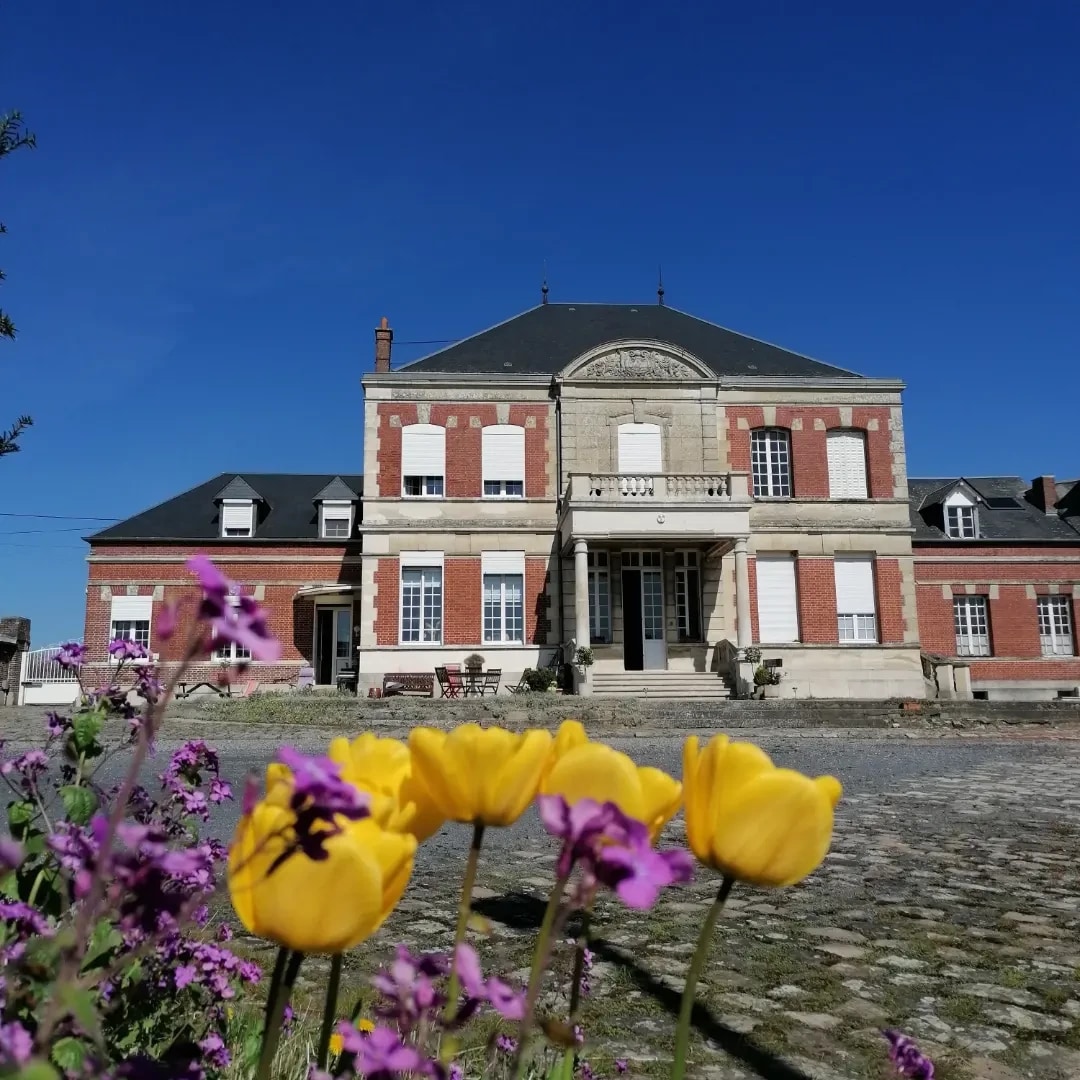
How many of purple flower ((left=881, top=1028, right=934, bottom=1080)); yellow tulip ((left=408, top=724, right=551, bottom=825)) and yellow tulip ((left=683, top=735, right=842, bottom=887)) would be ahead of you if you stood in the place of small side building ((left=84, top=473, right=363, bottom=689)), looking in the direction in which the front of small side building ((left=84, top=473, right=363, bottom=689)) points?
3

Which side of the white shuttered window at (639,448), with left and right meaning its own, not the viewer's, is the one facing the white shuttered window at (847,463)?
left

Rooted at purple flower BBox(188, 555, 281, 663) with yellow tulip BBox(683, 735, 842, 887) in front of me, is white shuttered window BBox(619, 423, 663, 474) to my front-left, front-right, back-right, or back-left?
front-left

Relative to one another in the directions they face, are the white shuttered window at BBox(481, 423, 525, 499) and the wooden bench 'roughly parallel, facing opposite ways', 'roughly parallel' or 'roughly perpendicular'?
roughly parallel

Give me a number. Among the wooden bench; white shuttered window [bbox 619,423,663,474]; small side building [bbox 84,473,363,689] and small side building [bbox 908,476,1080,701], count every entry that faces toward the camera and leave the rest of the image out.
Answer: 4

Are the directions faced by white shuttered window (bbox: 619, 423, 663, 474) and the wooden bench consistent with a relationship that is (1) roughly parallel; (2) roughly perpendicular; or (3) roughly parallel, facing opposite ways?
roughly parallel

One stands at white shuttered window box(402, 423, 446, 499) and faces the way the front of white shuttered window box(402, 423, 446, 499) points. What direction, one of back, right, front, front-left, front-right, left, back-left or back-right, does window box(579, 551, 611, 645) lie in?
left

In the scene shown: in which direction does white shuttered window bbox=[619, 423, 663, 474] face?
toward the camera

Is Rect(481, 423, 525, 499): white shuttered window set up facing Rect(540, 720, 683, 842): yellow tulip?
yes

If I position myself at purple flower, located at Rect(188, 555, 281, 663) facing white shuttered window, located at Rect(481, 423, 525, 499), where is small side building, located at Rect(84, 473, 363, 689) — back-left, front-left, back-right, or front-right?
front-left

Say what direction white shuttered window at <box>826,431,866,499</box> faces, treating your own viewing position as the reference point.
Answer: facing the viewer

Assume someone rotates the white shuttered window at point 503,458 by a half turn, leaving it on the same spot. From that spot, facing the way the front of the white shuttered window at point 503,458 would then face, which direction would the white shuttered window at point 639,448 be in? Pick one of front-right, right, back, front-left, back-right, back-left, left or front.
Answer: right

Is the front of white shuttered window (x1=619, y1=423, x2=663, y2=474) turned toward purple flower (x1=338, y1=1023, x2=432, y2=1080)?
yes

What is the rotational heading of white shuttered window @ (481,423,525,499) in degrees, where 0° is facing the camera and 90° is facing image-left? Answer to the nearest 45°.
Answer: approximately 0°

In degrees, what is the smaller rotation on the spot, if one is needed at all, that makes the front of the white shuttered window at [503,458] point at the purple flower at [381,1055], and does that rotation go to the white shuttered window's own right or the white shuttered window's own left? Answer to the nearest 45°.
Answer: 0° — it already faces it

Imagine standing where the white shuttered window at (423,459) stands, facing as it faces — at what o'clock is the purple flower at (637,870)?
The purple flower is roughly at 12 o'clock from the white shuttered window.

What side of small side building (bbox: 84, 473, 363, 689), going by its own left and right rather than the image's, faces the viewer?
front

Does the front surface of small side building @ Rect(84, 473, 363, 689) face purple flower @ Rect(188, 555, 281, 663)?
yes

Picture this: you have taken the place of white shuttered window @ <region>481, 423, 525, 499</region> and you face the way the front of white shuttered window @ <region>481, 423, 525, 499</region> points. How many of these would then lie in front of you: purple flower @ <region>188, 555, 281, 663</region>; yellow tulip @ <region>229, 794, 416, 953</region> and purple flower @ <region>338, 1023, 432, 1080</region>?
3

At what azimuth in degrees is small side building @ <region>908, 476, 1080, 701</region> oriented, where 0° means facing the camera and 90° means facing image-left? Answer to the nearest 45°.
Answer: approximately 0°

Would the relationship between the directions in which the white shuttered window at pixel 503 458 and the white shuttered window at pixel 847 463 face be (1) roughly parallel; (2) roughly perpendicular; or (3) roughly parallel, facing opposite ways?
roughly parallel

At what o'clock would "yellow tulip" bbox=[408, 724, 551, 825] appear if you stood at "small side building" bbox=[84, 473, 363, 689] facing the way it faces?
The yellow tulip is roughly at 12 o'clock from the small side building.

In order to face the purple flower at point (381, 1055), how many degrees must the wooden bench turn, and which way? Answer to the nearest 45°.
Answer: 0° — it already faces it
